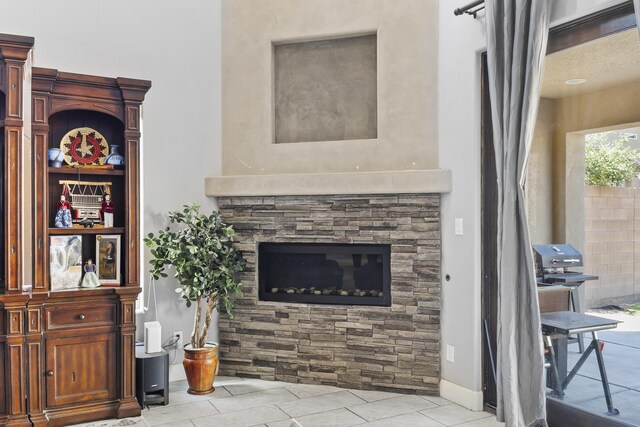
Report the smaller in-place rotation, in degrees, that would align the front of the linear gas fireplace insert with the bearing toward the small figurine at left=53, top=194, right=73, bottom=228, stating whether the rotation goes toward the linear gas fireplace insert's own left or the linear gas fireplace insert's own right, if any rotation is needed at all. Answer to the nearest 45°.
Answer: approximately 45° to the linear gas fireplace insert's own right

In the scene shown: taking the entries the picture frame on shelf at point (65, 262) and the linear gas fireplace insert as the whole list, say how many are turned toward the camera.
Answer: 2

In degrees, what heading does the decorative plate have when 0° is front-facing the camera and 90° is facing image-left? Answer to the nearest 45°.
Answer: approximately 0°
